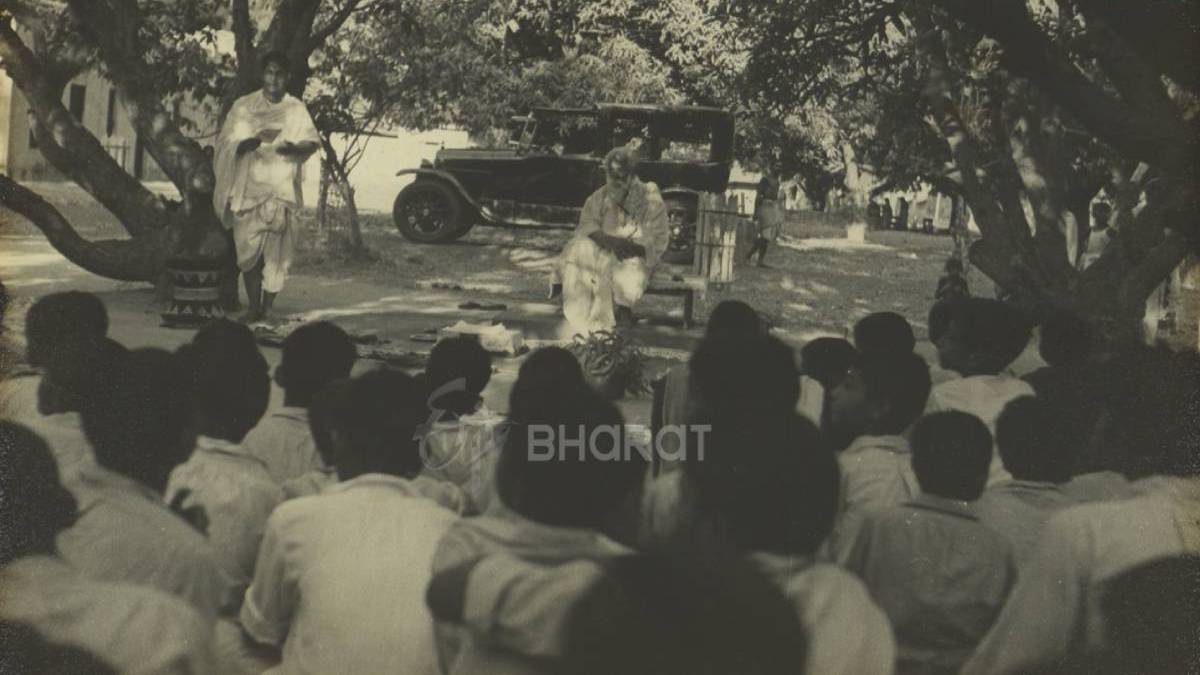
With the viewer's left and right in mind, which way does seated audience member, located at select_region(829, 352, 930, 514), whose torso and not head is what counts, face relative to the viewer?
facing away from the viewer and to the left of the viewer

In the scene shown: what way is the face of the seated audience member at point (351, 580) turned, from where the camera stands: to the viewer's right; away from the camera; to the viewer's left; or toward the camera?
away from the camera

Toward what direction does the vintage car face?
to the viewer's left

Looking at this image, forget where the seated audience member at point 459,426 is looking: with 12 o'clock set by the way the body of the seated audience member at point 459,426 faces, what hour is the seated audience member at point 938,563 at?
the seated audience member at point 938,563 is roughly at 4 o'clock from the seated audience member at point 459,426.

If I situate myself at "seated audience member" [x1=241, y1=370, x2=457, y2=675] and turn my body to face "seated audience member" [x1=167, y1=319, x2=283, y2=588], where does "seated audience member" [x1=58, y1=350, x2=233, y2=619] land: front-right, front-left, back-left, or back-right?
front-left

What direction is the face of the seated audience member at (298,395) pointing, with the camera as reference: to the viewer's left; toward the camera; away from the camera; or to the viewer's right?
away from the camera

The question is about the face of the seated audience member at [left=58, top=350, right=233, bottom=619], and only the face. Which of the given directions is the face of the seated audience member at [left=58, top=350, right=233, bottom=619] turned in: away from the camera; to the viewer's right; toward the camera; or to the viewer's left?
away from the camera

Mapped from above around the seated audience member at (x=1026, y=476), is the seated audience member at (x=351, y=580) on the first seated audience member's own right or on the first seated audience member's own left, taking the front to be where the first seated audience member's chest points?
on the first seated audience member's own left

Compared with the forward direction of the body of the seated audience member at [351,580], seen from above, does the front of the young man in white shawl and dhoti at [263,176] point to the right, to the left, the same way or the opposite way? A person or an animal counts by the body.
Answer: the opposite way

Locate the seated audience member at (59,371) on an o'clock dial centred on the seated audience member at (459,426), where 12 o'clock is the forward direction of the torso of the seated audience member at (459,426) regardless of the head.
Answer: the seated audience member at (59,371) is roughly at 9 o'clock from the seated audience member at (459,426).

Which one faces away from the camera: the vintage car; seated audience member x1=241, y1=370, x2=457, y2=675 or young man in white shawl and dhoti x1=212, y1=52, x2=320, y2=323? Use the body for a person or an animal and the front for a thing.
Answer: the seated audience member

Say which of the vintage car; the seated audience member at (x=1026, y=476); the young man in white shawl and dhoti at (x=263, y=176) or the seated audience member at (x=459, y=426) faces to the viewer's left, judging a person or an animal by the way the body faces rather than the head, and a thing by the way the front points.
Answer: the vintage car

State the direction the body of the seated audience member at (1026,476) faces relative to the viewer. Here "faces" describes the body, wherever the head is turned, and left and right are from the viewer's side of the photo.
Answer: facing away from the viewer

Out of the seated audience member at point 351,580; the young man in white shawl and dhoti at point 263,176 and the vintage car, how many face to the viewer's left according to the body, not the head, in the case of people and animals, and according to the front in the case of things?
1

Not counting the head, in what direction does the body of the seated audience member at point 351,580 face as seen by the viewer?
away from the camera

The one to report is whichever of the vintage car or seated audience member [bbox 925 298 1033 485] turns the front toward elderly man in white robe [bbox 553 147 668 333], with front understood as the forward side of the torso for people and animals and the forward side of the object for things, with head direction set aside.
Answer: the seated audience member

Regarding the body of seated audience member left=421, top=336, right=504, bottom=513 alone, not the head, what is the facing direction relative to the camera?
away from the camera

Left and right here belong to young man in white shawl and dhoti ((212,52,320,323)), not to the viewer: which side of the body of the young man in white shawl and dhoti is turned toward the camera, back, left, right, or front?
front

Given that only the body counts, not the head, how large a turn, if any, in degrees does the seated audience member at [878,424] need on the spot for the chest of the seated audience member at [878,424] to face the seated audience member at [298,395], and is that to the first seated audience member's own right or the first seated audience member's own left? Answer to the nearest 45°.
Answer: approximately 45° to the first seated audience member's own left

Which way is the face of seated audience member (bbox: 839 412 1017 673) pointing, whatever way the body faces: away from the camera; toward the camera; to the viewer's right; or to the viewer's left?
away from the camera
